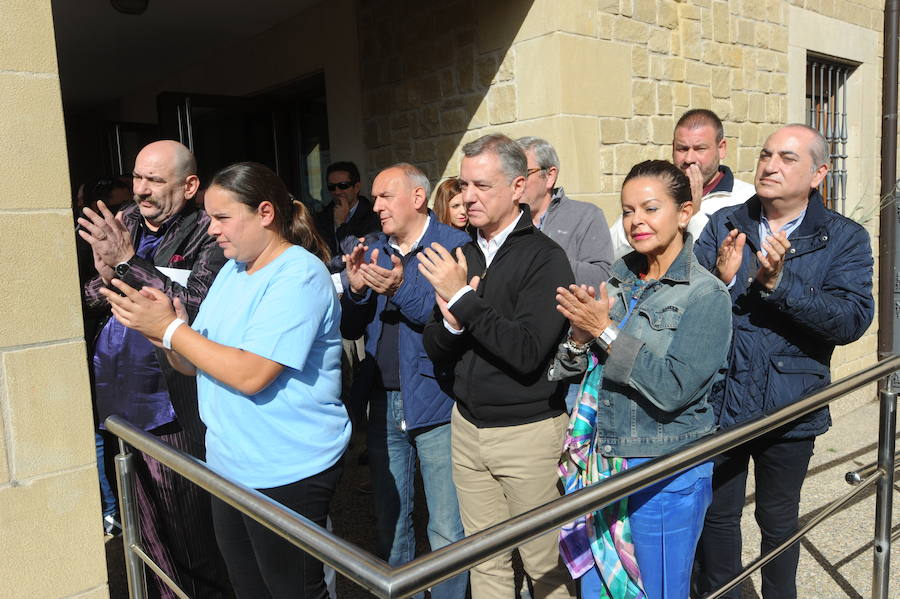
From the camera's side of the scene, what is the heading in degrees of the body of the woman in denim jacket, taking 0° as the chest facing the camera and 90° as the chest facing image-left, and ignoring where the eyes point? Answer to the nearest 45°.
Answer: approximately 45°

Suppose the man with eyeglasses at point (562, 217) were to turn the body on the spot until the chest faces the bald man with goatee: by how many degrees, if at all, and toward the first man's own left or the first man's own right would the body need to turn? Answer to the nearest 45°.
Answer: approximately 45° to the first man's own right

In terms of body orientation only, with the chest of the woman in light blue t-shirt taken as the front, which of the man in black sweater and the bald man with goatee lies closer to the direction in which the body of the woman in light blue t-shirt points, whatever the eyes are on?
the bald man with goatee

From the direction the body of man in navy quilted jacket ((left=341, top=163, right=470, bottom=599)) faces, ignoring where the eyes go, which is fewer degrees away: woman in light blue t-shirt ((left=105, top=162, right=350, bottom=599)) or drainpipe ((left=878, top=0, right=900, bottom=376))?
the woman in light blue t-shirt

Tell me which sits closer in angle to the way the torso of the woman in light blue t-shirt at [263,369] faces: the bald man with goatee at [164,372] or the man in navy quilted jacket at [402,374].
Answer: the bald man with goatee

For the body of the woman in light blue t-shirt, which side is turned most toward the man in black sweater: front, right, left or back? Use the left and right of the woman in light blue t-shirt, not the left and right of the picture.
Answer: back

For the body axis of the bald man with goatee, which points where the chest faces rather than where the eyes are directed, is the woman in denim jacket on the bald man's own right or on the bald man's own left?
on the bald man's own left
